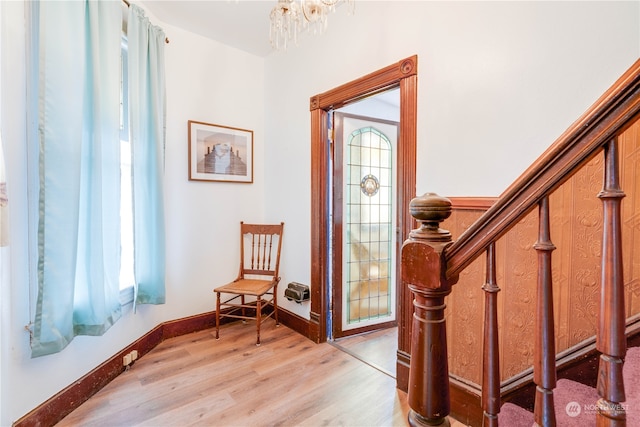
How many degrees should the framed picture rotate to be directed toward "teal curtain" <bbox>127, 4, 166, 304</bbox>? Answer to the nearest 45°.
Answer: approximately 90° to its right

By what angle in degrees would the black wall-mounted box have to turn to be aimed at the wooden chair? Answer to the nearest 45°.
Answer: approximately 90° to its right

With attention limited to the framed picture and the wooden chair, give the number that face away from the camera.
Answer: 0

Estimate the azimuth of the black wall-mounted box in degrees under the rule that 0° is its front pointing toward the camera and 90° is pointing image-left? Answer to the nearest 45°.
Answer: approximately 45°

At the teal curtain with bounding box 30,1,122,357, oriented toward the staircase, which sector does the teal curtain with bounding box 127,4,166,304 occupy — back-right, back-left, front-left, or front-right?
back-left

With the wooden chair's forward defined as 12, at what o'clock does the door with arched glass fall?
The door with arched glass is roughly at 8 o'clock from the wooden chair.

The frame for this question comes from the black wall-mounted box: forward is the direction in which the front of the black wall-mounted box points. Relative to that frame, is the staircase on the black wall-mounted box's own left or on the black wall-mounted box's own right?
on the black wall-mounted box's own left

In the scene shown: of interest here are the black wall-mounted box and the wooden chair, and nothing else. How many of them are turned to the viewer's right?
0

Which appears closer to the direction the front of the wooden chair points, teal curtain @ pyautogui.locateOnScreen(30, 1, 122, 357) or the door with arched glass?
the teal curtain

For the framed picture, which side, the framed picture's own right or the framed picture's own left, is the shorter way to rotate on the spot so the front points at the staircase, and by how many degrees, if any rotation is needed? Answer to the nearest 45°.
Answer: approximately 45° to the framed picture's own right

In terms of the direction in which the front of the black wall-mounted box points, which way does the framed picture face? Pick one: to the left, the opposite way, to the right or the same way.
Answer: to the left

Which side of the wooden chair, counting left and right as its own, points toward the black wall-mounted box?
left

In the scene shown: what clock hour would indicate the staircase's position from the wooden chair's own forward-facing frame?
The staircase is roughly at 10 o'clock from the wooden chair.
